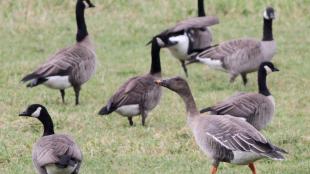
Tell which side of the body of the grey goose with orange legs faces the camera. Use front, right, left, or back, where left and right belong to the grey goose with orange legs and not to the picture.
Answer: left

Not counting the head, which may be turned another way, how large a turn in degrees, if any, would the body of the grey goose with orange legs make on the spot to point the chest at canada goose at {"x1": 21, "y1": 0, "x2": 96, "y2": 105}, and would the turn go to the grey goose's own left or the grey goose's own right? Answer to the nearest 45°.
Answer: approximately 45° to the grey goose's own right

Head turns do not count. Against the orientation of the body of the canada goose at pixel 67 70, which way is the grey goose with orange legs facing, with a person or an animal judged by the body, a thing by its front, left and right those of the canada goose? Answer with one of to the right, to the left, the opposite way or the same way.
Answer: the opposite way

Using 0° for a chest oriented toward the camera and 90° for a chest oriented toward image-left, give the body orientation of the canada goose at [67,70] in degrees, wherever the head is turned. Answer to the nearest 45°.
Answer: approximately 270°

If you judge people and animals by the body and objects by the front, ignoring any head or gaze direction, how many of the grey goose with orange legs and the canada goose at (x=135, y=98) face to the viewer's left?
1

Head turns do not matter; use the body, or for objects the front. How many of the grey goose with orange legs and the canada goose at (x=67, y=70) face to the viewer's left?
1

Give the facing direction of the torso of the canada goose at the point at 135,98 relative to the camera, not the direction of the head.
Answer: to the viewer's right

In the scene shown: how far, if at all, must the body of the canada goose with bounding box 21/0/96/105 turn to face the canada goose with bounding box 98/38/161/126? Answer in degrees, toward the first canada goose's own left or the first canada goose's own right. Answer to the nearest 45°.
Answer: approximately 45° to the first canada goose's own right
